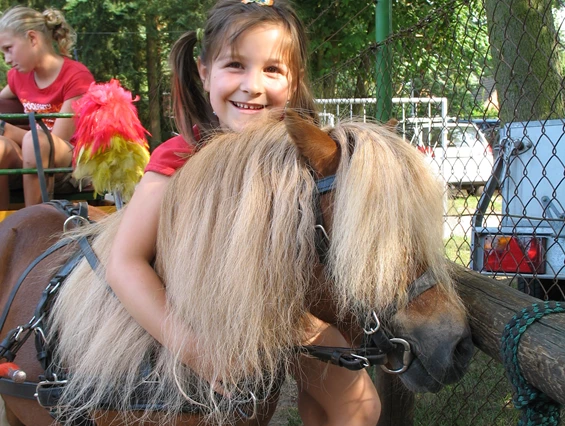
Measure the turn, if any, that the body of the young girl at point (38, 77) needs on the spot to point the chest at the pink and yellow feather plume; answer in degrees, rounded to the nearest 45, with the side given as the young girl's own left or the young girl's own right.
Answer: approximately 45° to the young girl's own left

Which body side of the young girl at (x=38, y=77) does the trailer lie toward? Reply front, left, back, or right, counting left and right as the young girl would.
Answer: left

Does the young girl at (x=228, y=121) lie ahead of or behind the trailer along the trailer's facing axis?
behind

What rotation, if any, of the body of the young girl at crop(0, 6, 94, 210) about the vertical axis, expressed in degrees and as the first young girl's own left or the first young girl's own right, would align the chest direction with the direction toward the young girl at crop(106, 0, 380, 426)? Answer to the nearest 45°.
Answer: approximately 45° to the first young girl's own left

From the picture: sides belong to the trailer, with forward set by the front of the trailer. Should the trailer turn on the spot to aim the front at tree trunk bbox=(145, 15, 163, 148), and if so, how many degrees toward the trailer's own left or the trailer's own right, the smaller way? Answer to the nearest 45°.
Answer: approximately 45° to the trailer's own left

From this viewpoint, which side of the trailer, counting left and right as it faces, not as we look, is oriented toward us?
back

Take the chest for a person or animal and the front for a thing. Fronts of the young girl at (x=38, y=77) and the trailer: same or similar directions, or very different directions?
very different directions

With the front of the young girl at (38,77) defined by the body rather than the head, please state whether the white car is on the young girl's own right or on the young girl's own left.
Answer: on the young girl's own left

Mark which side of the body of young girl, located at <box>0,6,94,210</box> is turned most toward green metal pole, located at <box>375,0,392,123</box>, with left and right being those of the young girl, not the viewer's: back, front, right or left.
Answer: left

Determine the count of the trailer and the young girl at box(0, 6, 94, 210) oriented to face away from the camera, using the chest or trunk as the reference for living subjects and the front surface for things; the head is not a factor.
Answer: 1

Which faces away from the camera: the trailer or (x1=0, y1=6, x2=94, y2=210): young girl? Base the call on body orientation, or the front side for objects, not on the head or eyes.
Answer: the trailer
